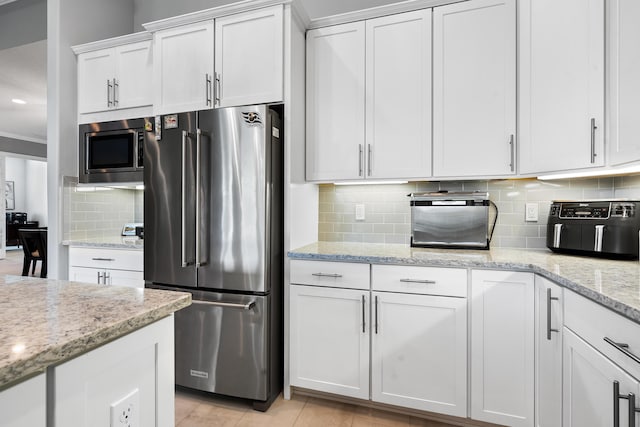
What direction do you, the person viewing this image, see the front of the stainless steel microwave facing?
facing the viewer and to the left of the viewer

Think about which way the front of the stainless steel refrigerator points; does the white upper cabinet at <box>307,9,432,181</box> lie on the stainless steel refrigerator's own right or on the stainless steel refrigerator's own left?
on the stainless steel refrigerator's own left

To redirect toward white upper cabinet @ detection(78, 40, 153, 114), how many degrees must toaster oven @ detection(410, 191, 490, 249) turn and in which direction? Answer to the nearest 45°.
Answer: approximately 90° to its right

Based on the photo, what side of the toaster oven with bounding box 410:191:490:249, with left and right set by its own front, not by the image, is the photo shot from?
front

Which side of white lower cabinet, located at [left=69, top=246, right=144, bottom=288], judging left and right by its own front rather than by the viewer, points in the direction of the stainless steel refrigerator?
left

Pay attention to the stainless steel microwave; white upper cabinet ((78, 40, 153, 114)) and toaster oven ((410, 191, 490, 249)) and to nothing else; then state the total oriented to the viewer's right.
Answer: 0

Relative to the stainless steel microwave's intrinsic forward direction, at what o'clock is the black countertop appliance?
The black countertop appliance is roughly at 9 o'clock from the stainless steel microwave.

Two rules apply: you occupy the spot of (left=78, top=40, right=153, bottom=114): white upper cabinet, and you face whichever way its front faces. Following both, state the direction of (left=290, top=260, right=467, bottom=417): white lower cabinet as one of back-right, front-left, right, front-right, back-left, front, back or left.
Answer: left

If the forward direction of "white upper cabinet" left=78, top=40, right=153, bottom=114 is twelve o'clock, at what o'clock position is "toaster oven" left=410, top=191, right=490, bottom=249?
The toaster oven is roughly at 9 o'clock from the white upper cabinet.
